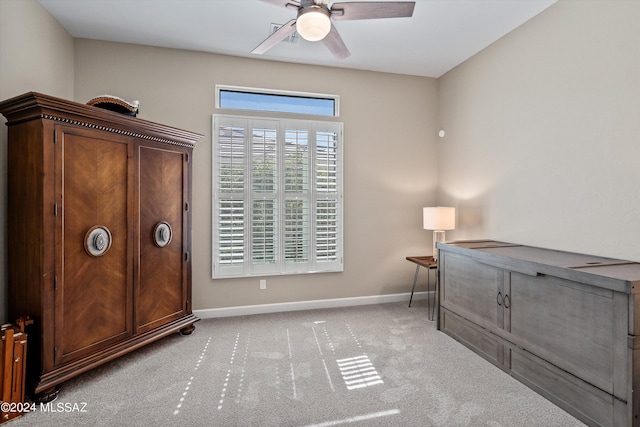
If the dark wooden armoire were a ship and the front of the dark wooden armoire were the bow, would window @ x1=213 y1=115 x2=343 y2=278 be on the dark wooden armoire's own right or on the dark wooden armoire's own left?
on the dark wooden armoire's own left

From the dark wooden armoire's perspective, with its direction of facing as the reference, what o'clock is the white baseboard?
The white baseboard is roughly at 10 o'clock from the dark wooden armoire.

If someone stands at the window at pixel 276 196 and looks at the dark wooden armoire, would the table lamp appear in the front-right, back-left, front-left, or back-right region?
back-left

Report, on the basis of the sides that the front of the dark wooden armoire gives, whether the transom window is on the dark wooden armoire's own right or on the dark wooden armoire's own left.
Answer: on the dark wooden armoire's own left

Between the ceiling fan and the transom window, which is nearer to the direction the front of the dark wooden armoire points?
the ceiling fan

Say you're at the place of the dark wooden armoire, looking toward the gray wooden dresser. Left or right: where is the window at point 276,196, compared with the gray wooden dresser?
left

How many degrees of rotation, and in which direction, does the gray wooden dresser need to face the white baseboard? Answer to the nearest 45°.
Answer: approximately 45° to its right

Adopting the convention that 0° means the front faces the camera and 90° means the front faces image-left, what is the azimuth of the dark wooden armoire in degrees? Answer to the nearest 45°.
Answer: approximately 315°

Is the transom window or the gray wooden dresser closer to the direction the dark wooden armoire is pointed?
the gray wooden dresser

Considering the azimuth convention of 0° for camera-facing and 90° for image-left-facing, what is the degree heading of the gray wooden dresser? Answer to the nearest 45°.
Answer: approximately 45°

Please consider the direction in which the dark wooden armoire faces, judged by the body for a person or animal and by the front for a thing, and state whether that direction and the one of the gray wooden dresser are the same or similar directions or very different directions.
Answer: very different directions
